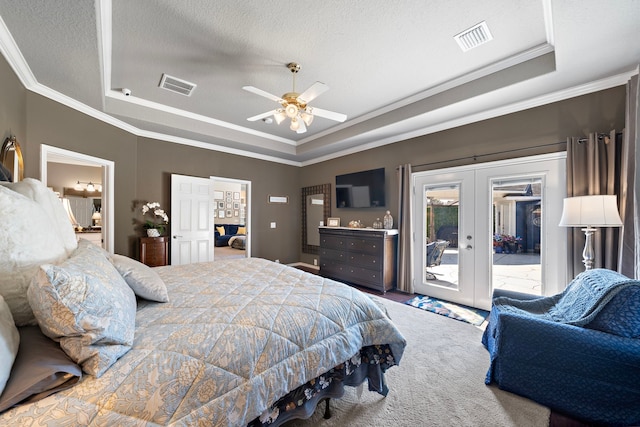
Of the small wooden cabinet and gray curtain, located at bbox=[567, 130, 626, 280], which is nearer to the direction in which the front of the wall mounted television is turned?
the small wooden cabinet

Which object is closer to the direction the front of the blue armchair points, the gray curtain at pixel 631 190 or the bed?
the bed

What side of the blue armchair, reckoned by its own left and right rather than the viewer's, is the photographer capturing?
left

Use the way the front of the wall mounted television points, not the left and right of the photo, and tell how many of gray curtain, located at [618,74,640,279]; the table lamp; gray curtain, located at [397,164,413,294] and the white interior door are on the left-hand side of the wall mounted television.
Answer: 3

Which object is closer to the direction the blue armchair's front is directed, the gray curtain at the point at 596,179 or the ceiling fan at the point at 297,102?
the ceiling fan

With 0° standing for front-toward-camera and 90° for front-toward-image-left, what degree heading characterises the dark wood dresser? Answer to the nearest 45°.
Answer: approximately 45°

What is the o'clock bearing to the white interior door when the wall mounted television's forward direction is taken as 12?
The white interior door is roughly at 1 o'clock from the wall mounted television.

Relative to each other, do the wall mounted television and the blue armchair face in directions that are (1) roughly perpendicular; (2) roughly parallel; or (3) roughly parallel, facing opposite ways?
roughly perpendicular

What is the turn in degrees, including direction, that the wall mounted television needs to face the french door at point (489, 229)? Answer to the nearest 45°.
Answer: approximately 90° to its left

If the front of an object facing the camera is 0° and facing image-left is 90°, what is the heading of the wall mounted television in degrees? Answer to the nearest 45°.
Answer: approximately 45°

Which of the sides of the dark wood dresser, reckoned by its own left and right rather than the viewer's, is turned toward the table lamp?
left

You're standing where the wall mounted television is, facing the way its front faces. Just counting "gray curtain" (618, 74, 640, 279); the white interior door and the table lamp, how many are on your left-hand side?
2

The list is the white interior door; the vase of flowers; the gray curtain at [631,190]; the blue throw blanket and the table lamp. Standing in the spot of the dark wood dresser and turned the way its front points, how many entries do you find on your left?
3

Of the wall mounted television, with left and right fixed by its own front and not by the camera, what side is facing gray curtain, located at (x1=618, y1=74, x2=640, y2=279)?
left

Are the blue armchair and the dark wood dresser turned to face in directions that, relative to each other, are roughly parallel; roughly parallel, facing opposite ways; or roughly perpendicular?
roughly perpendicular

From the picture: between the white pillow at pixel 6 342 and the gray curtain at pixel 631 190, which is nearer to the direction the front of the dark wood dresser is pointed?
the white pillow

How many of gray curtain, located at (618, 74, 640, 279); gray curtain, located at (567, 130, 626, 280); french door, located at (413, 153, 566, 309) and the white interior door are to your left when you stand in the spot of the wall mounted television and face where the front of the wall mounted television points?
3
